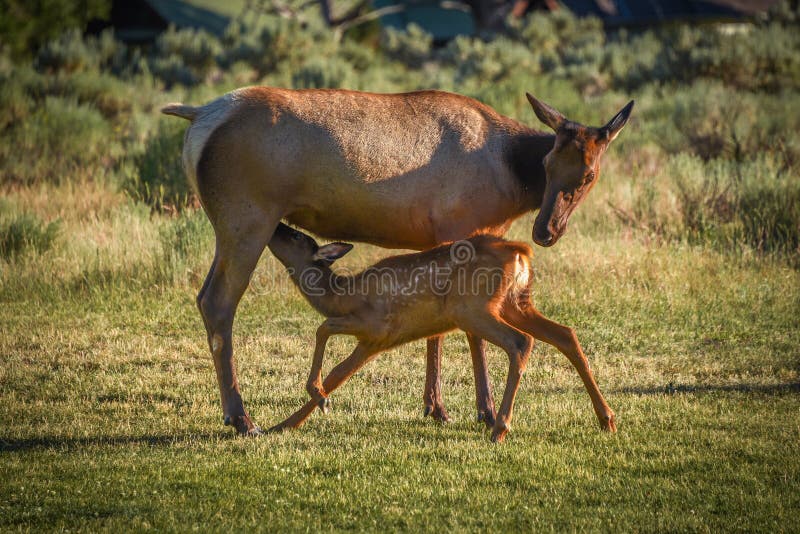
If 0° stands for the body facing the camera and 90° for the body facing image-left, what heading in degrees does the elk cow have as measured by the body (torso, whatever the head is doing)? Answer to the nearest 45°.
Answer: approximately 270°

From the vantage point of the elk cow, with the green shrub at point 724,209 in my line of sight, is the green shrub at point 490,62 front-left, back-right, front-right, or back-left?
front-left

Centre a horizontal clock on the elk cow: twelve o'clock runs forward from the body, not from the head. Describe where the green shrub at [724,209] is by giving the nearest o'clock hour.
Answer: The green shrub is roughly at 10 o'clock from the elk cow.

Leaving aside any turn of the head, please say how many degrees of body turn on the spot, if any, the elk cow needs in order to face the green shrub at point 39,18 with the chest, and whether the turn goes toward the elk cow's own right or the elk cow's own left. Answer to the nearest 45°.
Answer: approximately 135° to the elk cow's own left

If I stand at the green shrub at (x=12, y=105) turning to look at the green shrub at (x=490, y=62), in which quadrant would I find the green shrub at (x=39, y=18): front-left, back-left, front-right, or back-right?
front-left

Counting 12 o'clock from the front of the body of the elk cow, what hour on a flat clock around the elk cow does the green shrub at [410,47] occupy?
The green shrub is roughly at 9 o'clock from the elk cow.

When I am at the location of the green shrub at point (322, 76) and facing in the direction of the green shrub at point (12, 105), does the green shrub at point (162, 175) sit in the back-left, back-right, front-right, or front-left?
front-left

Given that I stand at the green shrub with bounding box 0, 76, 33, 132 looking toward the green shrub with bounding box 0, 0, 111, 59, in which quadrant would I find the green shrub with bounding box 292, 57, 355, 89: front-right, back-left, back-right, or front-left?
front-right

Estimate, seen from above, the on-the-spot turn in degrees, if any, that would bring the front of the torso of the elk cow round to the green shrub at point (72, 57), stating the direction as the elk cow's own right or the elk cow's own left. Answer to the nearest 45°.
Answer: approximately 135° to the elk cow's own left

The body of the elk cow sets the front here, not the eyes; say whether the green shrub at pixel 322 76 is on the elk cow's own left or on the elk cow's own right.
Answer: on the elk cow's own left

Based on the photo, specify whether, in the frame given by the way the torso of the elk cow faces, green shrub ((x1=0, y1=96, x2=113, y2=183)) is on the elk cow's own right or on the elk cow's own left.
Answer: on the elk cow's own left

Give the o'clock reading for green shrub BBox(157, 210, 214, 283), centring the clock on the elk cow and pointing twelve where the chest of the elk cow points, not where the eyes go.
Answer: The green shrub is roughly at 8 o'clock from the elk cow.

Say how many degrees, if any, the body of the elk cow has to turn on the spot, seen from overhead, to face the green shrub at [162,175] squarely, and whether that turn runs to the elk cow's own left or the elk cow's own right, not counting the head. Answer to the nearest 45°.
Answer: approximately 135° to the elk cow's own left
